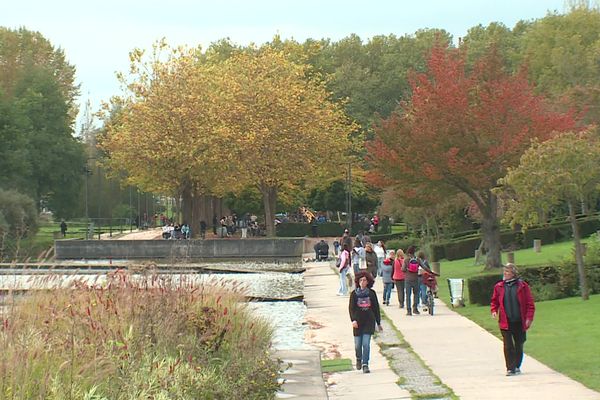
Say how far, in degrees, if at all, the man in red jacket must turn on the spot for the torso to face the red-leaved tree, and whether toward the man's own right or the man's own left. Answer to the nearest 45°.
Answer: approximately 180°

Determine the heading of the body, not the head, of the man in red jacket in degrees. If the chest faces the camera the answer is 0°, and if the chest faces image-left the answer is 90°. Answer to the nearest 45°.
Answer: approximately 0°

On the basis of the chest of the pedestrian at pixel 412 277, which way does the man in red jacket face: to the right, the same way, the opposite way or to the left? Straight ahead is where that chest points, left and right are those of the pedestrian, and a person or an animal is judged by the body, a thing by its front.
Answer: the opposite way

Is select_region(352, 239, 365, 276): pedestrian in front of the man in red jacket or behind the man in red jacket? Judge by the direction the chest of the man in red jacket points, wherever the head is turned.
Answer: behind

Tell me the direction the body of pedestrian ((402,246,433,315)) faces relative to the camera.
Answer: away from the camera

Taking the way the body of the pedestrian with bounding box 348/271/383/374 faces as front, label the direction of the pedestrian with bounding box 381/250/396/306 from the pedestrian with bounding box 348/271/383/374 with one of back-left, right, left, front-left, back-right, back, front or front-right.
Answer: back

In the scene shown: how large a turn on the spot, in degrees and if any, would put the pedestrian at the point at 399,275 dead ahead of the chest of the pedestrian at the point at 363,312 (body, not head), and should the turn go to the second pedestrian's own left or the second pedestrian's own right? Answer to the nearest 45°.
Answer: approximately 180°

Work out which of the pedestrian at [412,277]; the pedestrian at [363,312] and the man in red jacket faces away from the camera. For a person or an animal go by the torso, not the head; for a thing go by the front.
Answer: the pedestrian at [412,277]

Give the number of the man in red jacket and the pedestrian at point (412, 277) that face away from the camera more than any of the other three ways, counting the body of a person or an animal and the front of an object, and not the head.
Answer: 1

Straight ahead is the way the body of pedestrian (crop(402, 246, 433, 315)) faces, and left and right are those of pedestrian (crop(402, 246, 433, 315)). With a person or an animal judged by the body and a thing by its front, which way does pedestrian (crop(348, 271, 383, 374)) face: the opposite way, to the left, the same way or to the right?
the opposite way
